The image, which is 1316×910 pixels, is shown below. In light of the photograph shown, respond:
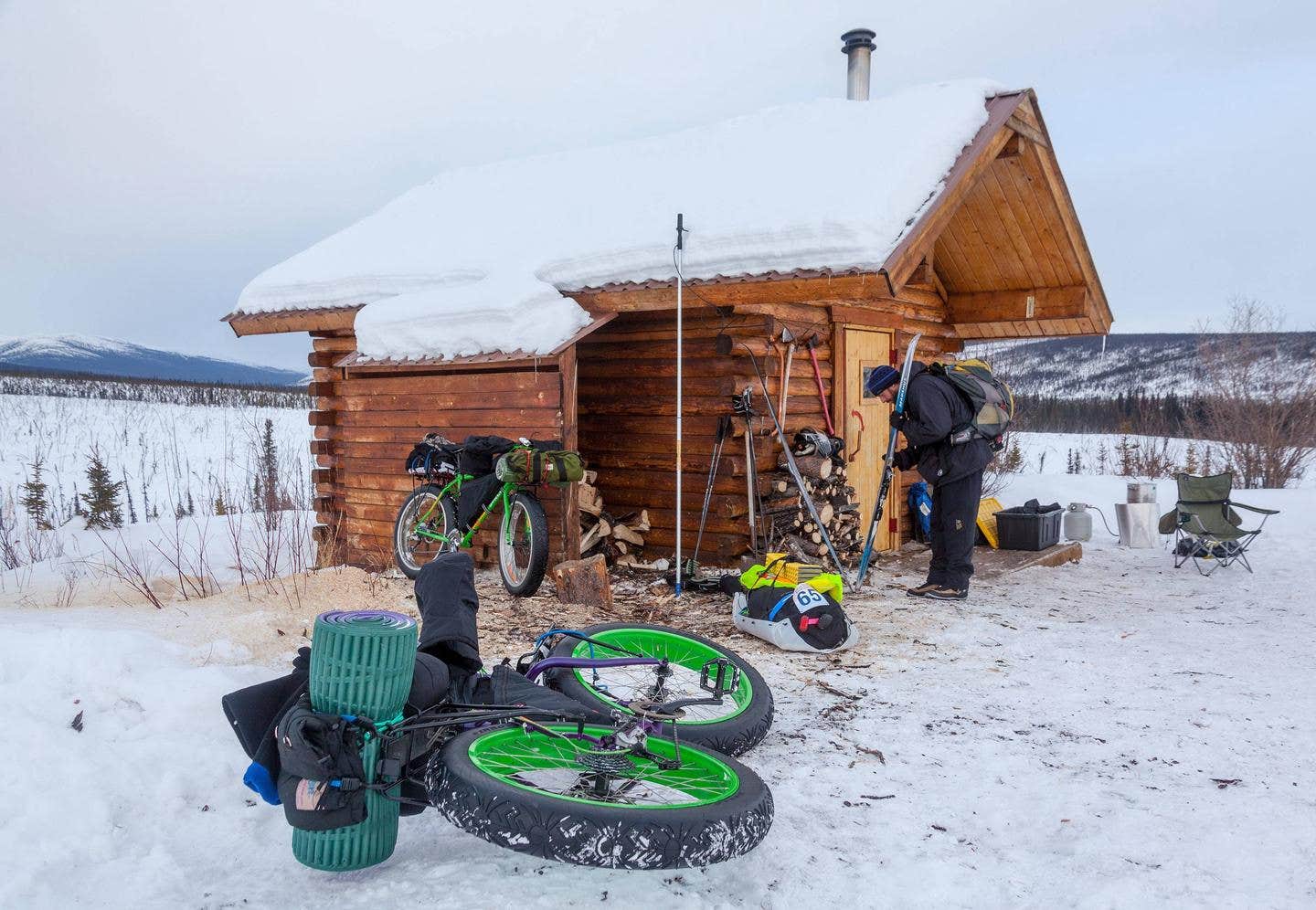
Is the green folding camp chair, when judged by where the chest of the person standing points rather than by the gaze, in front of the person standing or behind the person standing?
behind

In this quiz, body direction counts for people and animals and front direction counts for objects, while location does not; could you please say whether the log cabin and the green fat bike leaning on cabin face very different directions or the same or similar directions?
same or similar directions

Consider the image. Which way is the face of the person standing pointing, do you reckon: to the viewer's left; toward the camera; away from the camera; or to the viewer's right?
to the viewer's left

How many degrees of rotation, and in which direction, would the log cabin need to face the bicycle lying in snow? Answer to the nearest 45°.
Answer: approximately 45° to its right

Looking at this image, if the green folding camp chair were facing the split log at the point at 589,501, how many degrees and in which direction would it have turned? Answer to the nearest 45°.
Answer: approximately 90° to its right

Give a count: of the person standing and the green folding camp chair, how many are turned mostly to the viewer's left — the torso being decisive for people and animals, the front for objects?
1

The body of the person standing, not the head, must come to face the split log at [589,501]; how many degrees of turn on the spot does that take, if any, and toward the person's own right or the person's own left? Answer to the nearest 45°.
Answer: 0° — they already face it

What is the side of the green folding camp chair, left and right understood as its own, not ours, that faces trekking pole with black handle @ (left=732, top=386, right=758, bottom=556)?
right

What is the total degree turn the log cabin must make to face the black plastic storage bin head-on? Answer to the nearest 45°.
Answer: approximately 45° to its left

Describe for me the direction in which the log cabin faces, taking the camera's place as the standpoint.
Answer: facing the viewer and to the right of the viewer

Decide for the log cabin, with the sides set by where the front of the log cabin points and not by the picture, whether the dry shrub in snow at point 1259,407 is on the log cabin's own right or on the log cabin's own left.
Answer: on the log cabin's own left

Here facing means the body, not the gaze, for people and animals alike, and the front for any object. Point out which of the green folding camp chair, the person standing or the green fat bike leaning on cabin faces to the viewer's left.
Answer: the person standing

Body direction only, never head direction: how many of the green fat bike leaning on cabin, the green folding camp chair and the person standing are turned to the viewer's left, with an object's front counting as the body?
1

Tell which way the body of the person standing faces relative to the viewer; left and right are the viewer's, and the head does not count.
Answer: facing to the left of the viewer

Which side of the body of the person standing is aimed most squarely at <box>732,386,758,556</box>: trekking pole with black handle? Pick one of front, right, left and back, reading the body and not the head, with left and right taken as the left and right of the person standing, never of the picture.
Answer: front
